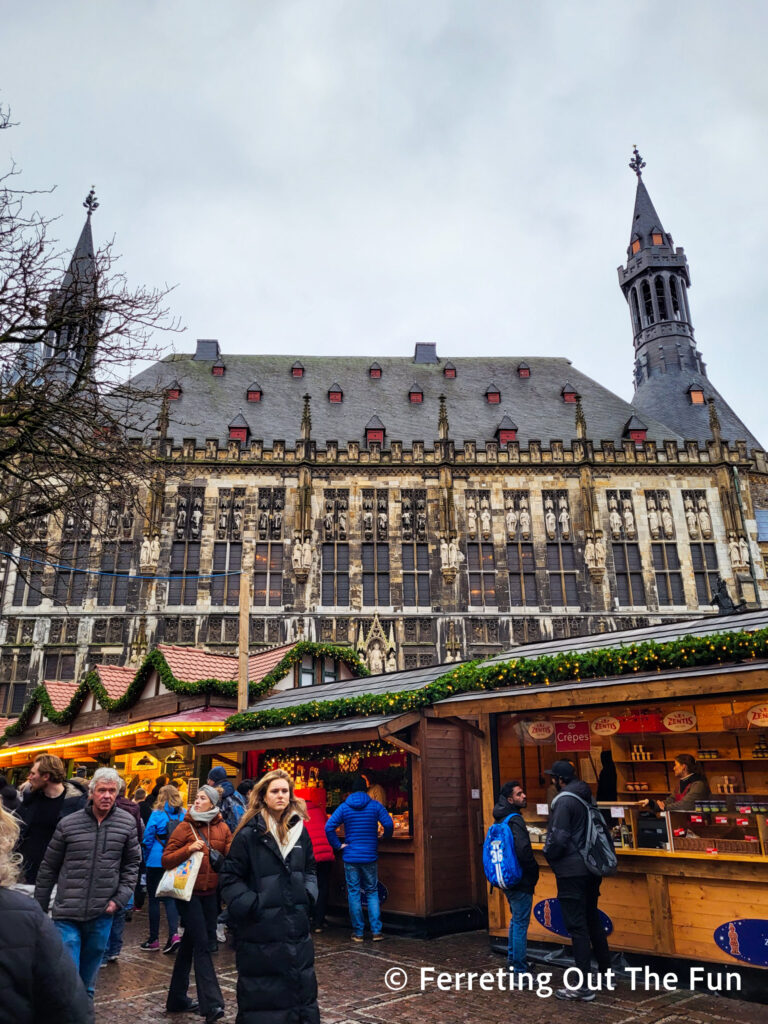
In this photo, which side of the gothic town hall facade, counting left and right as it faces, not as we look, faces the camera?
front

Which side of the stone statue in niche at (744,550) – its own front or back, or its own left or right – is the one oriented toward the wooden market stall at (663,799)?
front

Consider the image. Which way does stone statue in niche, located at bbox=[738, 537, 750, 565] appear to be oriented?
toward the camera

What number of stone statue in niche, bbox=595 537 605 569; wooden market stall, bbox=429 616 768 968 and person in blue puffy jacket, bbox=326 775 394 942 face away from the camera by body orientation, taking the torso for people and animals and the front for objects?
1

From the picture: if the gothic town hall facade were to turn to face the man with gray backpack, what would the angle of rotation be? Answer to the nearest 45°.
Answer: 0° — it already faces them

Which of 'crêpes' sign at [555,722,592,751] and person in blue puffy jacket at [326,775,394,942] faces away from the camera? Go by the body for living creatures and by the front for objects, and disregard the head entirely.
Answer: the person in blue puffy jacket

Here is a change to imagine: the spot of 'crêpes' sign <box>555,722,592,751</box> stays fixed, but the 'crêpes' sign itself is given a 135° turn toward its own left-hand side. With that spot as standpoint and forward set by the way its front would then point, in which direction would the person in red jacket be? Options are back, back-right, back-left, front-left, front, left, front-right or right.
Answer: back-left

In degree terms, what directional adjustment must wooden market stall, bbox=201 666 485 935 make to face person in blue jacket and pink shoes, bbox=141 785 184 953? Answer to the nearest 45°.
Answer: approximately 45° to its right

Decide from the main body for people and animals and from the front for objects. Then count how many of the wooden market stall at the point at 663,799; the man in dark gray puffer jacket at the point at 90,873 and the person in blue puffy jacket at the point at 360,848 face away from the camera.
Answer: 1

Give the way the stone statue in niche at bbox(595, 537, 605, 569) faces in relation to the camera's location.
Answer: facing the viewer

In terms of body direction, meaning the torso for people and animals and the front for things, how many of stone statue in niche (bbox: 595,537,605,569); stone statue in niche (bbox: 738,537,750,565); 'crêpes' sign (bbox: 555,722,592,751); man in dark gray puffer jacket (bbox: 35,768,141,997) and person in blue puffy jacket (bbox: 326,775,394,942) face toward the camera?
4

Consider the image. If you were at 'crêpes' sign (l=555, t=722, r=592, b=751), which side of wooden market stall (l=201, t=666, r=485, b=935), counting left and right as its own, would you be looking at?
left

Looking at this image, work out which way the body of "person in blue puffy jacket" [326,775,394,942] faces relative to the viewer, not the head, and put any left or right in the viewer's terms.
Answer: facing away from the viewer
